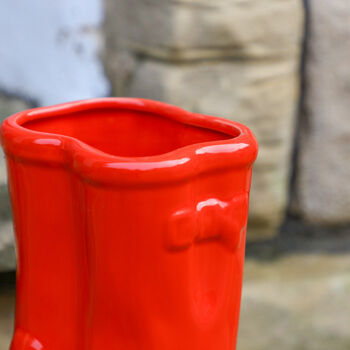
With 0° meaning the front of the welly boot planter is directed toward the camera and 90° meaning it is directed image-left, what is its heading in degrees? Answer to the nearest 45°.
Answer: approximately 45°
